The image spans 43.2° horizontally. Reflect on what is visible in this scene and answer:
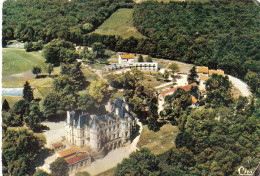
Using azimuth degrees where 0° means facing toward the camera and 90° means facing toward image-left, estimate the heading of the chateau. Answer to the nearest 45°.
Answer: approximately 315°

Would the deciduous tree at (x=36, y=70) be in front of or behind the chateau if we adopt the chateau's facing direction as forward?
behind

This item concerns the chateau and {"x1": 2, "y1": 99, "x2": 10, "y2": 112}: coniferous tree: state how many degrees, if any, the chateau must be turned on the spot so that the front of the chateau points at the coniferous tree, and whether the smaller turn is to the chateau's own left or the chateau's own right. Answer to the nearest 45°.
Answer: approximately 135° to the chateau's own right

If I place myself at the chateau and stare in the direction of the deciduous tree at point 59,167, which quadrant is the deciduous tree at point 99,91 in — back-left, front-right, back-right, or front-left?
back-right

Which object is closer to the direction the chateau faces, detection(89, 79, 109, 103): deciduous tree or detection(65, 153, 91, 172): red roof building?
the red roof building

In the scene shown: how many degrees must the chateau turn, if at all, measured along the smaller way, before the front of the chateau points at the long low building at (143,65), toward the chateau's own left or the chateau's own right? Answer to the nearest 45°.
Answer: approximately 135° to the chateau's own left

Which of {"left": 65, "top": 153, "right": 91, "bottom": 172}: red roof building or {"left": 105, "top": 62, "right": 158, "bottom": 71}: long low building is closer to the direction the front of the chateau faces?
the red roof building

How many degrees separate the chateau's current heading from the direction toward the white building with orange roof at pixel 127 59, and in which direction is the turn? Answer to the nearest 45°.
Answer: approximately 135° to its left
